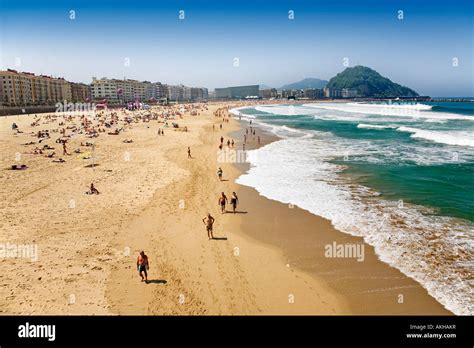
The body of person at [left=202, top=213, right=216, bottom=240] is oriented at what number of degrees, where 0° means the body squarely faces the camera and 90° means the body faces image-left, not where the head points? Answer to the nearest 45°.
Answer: approximately 0°
